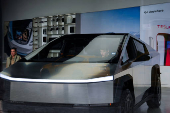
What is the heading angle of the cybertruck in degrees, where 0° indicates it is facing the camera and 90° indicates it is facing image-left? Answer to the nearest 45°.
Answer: approximately 45°
